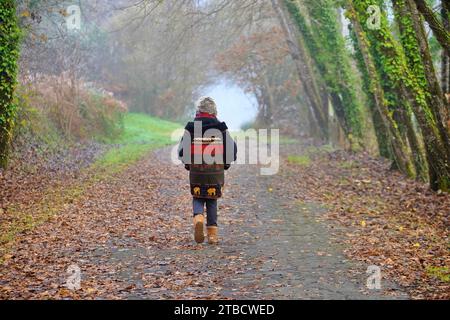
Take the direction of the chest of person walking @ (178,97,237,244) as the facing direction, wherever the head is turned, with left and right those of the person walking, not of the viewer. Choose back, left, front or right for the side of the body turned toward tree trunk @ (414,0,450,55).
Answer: right

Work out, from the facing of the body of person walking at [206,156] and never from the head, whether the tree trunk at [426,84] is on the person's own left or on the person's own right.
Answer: on the person's own right

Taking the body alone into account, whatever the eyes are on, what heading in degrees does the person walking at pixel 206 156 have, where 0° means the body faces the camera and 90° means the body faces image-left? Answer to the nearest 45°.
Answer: approximately 180°

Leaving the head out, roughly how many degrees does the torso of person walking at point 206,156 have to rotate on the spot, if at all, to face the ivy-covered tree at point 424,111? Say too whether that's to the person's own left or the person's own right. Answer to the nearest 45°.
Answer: approximately 45° to the person's own right

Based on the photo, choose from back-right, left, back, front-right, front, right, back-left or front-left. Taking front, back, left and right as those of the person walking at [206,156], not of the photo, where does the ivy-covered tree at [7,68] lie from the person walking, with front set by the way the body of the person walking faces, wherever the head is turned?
front-left

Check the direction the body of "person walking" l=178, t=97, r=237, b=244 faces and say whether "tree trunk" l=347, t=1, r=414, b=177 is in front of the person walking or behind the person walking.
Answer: in front
